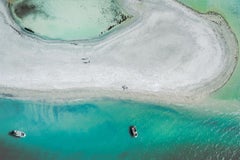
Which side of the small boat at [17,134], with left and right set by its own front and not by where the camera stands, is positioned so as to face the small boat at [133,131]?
back
